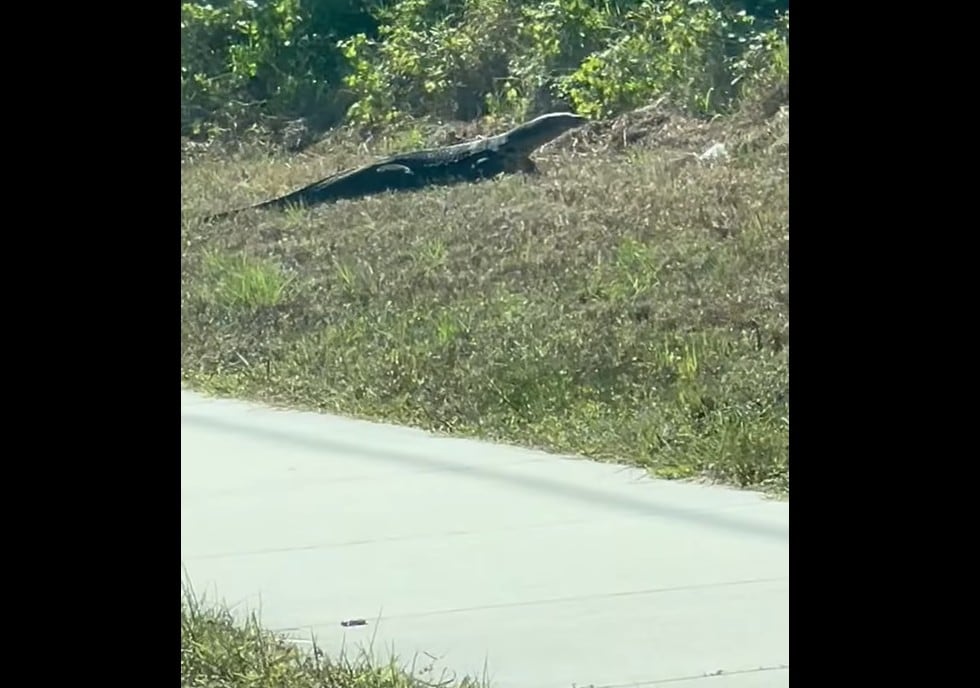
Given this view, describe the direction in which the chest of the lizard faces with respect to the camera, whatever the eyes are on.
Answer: to the viewer's right
